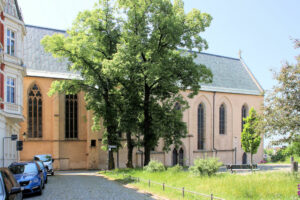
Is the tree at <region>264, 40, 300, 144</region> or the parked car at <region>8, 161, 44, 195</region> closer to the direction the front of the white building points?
the tree

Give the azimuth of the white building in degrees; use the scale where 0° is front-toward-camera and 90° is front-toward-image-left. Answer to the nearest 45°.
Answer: approximately 315°

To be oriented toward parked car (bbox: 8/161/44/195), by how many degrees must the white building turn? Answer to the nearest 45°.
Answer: approximately 45° to its right

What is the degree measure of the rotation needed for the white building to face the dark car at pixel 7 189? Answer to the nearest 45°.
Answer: approximately 45° to its right

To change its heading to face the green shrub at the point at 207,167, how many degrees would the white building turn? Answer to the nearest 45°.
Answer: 0° — it already faces it

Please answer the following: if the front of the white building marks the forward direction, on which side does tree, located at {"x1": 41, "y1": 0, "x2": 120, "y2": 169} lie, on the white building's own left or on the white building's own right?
on the white building's own left
